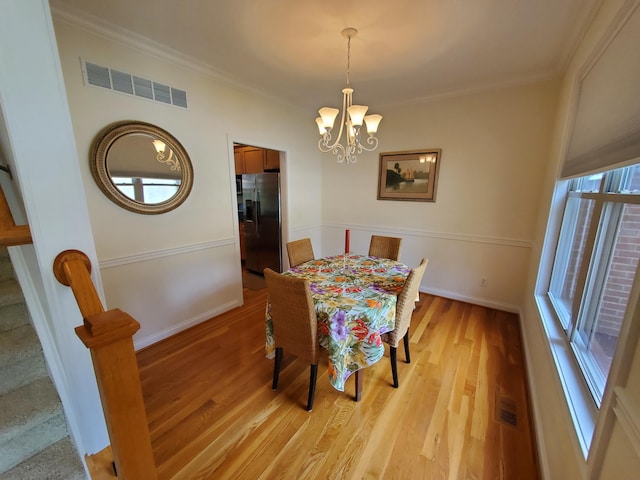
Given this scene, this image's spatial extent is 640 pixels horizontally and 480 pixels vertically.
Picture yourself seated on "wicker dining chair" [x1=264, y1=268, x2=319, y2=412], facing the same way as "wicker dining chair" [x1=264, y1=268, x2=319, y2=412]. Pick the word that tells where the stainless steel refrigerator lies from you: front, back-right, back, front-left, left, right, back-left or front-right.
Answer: front-left

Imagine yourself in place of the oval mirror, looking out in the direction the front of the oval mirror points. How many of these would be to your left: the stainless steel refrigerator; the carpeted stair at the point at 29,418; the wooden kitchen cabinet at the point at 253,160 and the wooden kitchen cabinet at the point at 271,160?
3

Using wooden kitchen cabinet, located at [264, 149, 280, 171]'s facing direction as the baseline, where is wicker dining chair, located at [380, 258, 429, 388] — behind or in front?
in front

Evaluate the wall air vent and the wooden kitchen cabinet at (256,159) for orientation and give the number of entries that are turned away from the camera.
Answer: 0

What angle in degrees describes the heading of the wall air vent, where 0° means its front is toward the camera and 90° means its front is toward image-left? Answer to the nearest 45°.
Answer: approximately 315°

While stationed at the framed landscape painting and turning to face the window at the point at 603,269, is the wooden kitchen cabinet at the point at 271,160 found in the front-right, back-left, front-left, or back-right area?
back-right

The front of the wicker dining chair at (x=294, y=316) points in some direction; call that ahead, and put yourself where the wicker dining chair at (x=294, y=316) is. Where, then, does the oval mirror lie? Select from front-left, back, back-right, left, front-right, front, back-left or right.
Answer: left

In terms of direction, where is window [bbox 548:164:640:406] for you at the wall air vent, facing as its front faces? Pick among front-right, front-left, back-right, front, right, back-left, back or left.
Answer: front

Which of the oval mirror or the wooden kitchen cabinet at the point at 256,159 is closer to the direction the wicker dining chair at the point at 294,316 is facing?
the wooden kitchen cabinet

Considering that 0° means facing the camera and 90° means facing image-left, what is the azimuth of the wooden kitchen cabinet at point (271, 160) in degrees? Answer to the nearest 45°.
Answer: approximately 315°

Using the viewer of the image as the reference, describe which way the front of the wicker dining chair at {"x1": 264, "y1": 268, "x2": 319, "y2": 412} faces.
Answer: facing away from the viewer and to the right of the viewer
